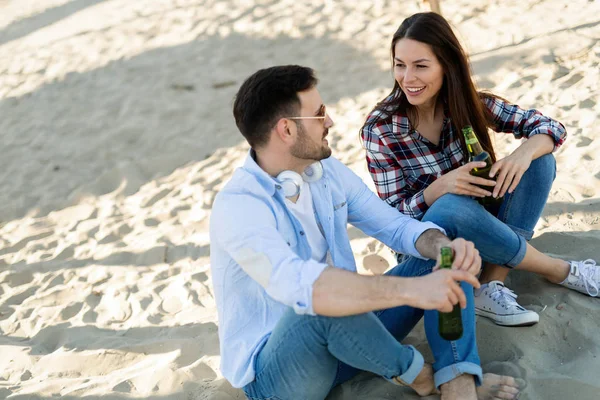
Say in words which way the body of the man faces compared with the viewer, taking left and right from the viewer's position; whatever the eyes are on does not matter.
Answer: facing the viewer and to the right of the viewer

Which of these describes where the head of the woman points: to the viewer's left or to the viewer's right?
to the viewer's left

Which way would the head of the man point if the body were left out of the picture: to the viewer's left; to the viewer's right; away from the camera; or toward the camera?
to the viewer's right

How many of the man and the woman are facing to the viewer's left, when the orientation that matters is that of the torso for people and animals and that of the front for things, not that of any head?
0

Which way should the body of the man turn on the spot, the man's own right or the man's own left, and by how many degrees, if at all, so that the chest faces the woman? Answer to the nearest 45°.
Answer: approximately 90° to the man's own left
